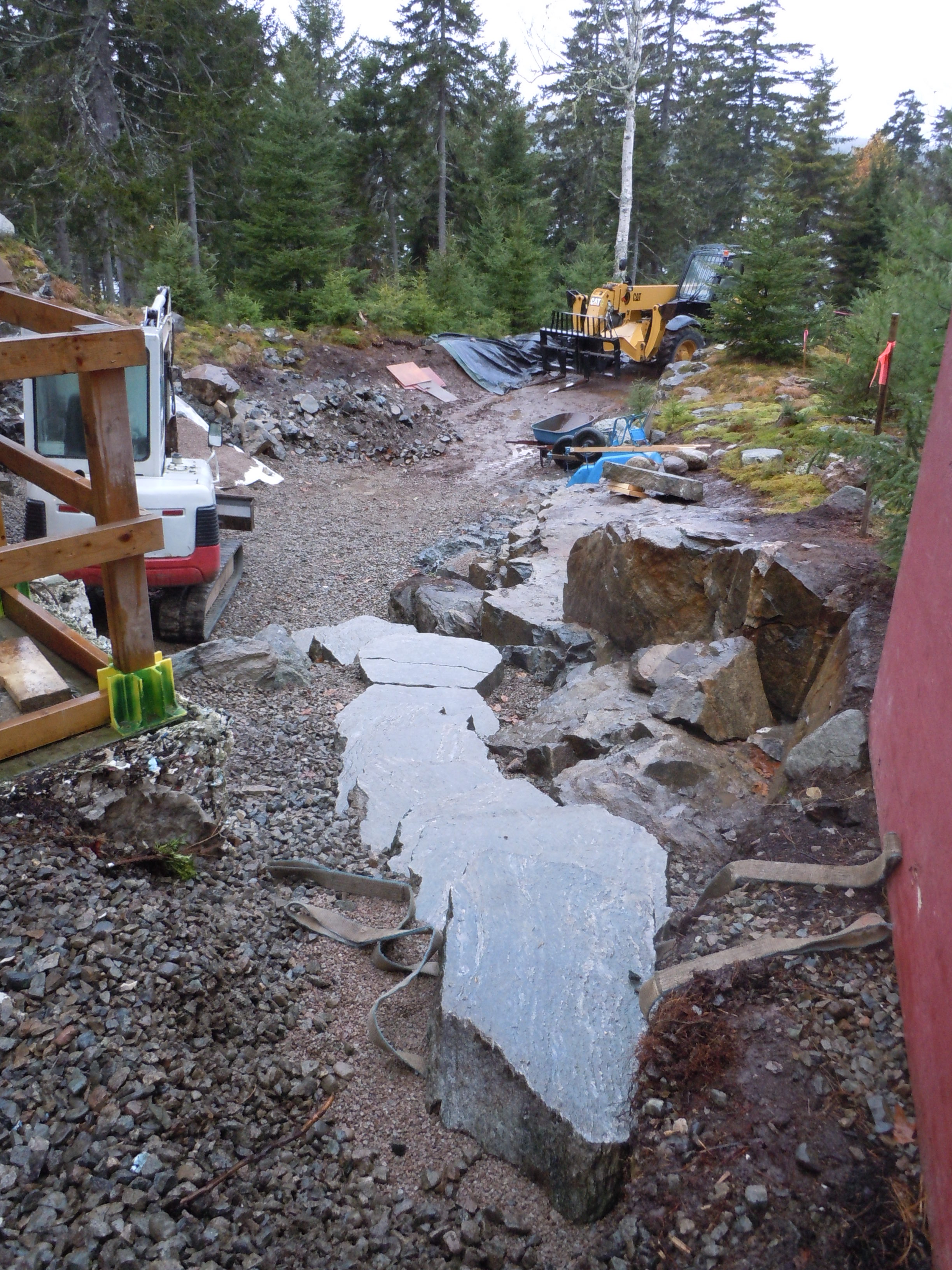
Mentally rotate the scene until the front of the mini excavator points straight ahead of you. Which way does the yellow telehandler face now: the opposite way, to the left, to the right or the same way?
to the left

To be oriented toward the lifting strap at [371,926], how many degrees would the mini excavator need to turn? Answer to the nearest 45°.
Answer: approximately 180°

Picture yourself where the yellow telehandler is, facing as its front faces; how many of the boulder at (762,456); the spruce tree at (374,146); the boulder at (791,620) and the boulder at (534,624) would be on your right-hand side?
1

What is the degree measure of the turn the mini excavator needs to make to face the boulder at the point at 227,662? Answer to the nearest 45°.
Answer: approximately 180°

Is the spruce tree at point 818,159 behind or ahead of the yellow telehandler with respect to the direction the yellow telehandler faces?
behind

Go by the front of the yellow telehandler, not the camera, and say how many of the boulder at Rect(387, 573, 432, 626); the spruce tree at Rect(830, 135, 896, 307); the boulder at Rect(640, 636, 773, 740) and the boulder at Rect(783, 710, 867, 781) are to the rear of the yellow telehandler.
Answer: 1

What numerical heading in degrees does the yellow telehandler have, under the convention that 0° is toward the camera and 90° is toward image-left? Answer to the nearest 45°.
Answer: approximately 45°

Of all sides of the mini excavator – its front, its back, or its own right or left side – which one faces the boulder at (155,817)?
back

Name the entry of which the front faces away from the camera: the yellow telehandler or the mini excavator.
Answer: the mini excavator

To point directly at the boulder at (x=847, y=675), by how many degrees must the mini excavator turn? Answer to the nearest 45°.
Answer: approximately 135° to its right

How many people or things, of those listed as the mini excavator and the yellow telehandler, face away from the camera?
1

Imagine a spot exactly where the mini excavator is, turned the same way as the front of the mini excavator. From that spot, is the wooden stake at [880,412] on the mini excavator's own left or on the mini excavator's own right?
on the mini excavator's own right

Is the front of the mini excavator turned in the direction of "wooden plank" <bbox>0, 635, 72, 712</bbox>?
no

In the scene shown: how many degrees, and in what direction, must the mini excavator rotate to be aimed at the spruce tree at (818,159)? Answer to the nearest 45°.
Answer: approximately 45° to its right

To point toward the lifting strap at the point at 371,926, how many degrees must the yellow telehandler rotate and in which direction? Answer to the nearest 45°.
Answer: approximately 45° to its left

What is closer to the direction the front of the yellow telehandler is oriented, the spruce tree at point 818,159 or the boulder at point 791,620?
the boulder

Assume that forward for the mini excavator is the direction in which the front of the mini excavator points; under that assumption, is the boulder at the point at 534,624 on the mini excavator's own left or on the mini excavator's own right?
on the mini excavator's own right

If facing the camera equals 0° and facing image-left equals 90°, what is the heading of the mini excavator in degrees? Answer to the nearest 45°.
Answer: approximately 180°

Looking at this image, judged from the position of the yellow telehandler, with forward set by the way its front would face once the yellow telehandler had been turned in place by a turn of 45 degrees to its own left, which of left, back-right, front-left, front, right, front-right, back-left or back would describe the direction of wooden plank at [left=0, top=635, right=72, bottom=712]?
front
